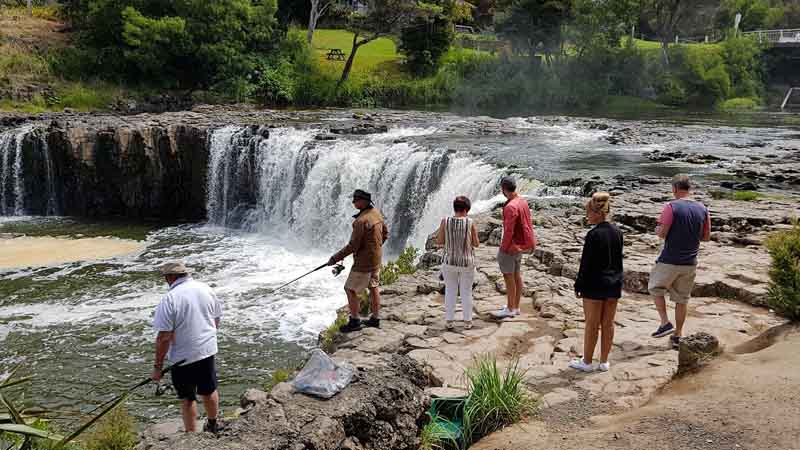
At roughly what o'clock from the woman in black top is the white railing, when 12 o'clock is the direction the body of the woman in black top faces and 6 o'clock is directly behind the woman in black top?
The white railing is roughly at 2 o'clock from the woman in black top.

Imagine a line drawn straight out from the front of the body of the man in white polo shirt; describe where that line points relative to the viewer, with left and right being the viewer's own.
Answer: facing away from the viewer and to the left of the viewer

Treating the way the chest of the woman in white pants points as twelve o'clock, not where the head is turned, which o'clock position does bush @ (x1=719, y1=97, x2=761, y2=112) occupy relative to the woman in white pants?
The bush is roughly at 1 o'clock from the woman in white pants.

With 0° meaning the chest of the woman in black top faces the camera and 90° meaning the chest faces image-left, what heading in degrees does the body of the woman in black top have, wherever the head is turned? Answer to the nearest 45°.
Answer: approximately 135°

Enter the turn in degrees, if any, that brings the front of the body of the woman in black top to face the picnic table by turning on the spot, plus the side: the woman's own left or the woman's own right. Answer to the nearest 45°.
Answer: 0° — they already face it

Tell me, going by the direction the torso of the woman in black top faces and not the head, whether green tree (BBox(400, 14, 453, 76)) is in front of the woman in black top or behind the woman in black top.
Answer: in front

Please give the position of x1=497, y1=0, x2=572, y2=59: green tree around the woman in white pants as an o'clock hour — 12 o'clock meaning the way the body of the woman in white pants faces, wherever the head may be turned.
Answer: The green tree is roughly at 12 o'clock from the woman in white pants.

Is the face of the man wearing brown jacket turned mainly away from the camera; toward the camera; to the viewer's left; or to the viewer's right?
to the viewer's left

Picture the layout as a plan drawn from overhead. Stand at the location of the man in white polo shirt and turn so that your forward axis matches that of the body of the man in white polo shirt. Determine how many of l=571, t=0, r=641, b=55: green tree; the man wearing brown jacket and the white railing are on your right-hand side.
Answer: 3

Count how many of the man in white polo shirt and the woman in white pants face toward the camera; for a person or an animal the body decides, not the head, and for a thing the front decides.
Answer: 0

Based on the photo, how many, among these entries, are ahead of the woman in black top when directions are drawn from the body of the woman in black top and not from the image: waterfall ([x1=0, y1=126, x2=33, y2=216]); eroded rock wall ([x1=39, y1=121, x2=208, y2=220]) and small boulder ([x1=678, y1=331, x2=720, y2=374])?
2

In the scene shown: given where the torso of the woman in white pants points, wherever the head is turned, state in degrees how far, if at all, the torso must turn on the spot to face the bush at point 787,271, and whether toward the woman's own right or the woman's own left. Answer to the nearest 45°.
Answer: approximately 90° to the woman's own right

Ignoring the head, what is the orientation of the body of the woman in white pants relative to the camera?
away from the camera

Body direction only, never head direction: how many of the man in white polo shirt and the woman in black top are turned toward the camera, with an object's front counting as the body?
0

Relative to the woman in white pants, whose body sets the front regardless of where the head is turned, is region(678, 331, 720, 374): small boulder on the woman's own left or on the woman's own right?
on the woman's own right

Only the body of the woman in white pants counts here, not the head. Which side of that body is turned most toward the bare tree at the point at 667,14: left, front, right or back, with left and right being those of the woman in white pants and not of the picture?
front

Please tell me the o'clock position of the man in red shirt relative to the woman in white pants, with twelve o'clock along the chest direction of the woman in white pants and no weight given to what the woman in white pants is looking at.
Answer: The man in red shirt is roughly at 2 o'clock from the woman in white pants.

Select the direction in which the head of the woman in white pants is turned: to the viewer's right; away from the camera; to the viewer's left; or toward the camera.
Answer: away from the camera
